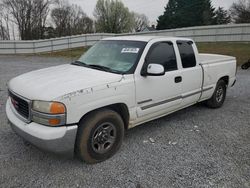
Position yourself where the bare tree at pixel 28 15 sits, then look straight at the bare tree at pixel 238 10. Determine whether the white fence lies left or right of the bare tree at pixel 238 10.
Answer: right

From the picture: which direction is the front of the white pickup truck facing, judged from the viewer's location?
facing the viewer and to the left of the viewer

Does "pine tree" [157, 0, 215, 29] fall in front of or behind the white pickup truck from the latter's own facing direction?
behind

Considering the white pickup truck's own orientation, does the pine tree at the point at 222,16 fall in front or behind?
behind

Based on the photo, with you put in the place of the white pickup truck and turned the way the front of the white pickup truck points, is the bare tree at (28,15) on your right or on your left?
on your right

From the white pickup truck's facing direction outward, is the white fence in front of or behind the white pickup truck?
behind

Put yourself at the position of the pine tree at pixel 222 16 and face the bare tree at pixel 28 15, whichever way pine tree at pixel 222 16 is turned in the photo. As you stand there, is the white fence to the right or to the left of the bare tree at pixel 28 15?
left

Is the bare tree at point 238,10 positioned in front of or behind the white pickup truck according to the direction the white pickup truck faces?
behind
